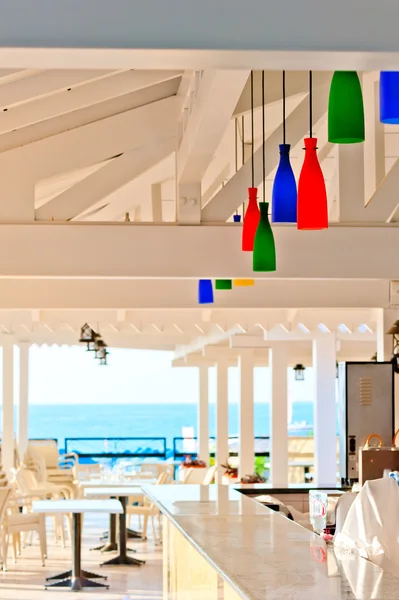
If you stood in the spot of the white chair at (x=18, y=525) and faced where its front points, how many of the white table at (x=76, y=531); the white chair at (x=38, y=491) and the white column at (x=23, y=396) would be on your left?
2

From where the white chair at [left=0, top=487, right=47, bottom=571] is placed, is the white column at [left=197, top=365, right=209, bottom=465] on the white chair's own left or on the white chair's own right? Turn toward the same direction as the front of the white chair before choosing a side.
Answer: on the white chair's own left

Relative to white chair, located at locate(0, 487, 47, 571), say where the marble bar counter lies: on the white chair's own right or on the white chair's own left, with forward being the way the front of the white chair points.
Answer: on the white chair's own right

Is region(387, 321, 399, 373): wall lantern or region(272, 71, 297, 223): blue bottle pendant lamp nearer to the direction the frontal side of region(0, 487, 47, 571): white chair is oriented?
the wall lantern

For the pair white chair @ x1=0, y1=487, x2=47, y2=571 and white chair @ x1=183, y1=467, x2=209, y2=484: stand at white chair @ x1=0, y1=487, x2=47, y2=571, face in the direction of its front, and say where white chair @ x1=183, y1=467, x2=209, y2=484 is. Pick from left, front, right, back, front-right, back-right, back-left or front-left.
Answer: front-left

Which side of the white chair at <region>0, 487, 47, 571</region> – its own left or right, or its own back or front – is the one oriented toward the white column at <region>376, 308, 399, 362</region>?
front

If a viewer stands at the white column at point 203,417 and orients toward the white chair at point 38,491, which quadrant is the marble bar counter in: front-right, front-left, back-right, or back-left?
front-left

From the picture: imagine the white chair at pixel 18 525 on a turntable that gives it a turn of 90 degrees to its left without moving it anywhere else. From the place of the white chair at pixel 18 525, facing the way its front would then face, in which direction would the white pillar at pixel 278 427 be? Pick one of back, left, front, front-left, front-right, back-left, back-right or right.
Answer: front-right

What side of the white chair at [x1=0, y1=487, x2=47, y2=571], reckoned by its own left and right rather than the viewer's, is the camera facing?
right

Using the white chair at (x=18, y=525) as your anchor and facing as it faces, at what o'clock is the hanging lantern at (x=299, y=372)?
The hanging lantern is roughly at 10 o'clock from the white chair.
